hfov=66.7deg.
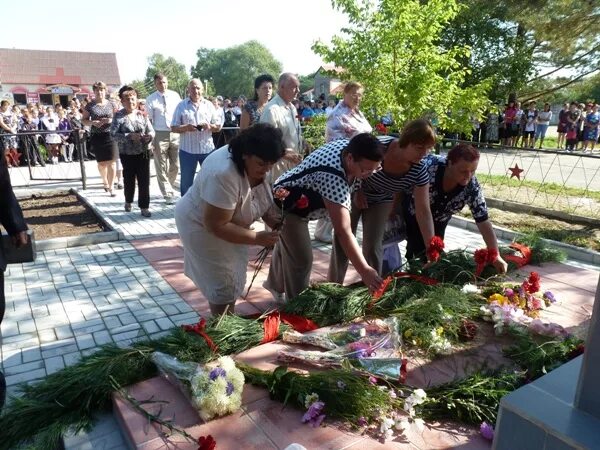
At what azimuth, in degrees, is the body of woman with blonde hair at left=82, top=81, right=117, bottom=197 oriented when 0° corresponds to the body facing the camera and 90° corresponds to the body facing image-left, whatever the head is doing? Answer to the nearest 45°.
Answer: approximately 0°

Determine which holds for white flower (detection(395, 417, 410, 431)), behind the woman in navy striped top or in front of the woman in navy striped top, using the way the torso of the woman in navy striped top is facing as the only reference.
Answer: in front

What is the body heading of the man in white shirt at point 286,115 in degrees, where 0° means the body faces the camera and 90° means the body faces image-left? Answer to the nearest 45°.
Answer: approximately 315°

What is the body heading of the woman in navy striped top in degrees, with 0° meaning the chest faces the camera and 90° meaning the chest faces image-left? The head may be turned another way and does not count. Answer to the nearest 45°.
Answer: approximately 315°

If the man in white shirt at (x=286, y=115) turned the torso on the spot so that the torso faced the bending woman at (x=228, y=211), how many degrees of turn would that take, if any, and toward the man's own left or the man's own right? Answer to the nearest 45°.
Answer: approximately 45° to the man's own right

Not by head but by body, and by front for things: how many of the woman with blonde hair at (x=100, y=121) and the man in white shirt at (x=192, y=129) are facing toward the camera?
2

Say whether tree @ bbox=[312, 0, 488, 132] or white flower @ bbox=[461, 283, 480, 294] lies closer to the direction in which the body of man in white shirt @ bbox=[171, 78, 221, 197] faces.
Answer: the white flower

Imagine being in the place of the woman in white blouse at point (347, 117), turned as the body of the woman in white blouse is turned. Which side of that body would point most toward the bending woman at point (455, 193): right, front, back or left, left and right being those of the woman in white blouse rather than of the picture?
front

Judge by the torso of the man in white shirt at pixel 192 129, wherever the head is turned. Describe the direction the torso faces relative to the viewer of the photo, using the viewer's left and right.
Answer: facing the viewer

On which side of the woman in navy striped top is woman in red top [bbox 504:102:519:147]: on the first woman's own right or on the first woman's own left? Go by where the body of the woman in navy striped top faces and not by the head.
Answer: on the first woman's own left

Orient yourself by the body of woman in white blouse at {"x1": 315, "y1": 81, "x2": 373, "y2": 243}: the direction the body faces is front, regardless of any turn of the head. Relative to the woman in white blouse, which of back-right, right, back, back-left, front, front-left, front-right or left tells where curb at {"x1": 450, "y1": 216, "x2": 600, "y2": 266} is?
front-left

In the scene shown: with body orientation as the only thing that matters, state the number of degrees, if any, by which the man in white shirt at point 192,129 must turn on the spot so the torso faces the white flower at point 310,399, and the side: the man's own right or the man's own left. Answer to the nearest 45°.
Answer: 0° — they already face it
